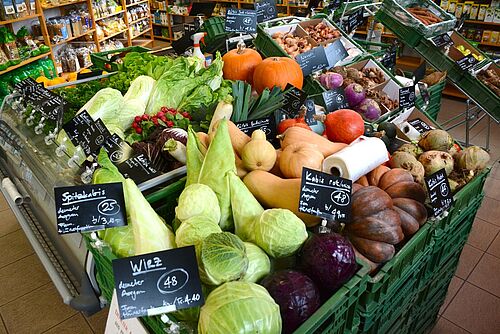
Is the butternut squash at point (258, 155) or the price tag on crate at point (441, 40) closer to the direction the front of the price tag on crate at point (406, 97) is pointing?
the butternut squash

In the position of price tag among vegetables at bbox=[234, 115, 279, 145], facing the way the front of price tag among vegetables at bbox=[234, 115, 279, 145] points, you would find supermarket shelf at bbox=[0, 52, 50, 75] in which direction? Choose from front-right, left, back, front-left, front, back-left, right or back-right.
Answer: back-right

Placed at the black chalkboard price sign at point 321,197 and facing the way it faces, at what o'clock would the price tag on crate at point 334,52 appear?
The price tag on crate is roughly at 6 o'clock from the black chalkboard price sign.

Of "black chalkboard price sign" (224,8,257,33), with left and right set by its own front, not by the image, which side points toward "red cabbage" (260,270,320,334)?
front

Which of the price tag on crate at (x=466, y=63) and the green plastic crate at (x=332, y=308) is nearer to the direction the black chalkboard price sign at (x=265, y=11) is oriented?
the green plastic crate

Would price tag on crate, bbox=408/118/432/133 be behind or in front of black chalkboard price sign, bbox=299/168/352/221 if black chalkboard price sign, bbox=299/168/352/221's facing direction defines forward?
behind

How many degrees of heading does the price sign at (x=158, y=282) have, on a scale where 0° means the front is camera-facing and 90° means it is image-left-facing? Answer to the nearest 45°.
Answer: approximately 0°

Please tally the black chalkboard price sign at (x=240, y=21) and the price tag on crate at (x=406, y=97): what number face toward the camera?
2

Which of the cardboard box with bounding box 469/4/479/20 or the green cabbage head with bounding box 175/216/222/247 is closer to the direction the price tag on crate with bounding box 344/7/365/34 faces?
the green cabbage head

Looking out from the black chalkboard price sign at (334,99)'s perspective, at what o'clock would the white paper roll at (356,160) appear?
The white paper roll is roughly at 12 o'clock from the black chalkboard price sign.

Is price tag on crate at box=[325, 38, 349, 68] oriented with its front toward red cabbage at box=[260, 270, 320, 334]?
yes
